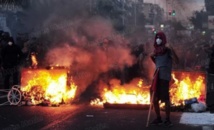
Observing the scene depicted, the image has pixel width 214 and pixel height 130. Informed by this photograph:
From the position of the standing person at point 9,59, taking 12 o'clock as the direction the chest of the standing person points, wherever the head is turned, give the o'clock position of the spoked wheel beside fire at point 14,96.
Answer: The spoked wheel beside fire is roughly at 12 o'clock from the standing person.

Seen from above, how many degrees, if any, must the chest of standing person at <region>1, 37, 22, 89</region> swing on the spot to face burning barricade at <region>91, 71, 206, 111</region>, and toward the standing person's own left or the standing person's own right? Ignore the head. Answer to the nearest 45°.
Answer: approximately 45° to the standing person's own left

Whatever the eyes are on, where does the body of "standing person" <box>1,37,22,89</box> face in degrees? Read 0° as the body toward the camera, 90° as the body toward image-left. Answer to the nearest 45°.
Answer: approximately 0°

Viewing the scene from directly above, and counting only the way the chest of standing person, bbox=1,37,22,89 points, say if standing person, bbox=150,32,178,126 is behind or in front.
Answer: in front

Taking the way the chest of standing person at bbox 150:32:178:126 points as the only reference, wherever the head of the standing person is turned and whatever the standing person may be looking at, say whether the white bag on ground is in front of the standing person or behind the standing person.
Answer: behind

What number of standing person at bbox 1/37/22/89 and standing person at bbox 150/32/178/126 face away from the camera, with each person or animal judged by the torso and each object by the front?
0

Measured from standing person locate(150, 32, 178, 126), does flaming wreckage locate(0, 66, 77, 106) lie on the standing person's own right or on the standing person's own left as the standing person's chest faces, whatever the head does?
on the standing person's own right

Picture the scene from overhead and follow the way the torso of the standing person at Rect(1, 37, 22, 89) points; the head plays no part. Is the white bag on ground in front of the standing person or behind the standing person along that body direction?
in front
